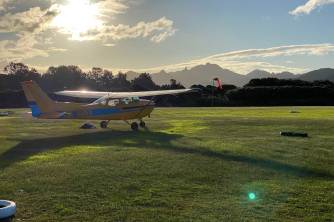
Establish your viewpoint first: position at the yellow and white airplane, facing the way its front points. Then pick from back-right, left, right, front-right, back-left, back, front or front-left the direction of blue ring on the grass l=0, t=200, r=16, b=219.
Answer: back-right

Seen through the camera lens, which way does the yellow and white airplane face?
facing away from the viewer and to the right of the viewer
